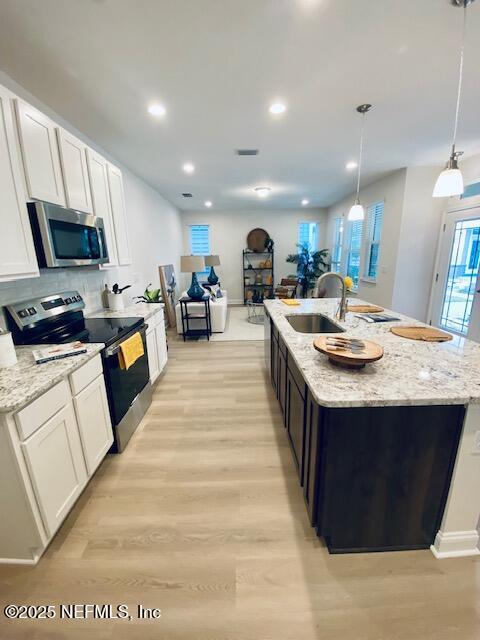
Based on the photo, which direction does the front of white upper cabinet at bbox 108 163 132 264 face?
to the viewer's right

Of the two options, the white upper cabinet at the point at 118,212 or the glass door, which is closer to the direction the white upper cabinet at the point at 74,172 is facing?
the glass door

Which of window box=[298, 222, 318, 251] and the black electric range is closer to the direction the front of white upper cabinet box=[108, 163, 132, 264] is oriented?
the window

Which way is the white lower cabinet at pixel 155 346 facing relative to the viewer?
to the viewer's right

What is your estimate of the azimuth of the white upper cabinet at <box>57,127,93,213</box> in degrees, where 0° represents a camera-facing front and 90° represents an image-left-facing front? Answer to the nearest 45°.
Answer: approximately 315°

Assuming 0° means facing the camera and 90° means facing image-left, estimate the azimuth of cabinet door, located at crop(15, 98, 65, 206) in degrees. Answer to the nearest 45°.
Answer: approximately 315°

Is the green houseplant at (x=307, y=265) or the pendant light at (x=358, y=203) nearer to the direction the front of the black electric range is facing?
the pendant light

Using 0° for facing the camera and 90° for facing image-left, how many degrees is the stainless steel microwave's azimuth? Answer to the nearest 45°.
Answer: approximately 315°

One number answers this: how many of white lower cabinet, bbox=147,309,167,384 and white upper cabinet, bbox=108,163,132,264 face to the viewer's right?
2
